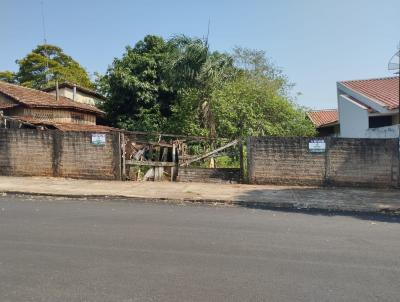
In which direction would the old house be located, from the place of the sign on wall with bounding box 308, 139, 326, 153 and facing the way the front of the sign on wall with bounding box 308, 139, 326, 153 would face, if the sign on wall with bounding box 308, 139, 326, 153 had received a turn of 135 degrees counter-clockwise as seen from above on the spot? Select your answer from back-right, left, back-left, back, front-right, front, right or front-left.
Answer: left

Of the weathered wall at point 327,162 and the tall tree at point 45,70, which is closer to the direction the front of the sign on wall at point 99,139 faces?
the weathered wall

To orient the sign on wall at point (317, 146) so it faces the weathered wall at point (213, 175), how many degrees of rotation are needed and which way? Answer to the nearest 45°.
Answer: approximately 90° to its right

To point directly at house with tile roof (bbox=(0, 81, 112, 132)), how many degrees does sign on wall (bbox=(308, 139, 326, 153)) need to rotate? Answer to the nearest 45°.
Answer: approximately 135° to its right

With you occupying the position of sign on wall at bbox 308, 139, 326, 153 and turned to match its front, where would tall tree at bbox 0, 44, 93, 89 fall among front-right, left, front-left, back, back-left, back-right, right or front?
back-right

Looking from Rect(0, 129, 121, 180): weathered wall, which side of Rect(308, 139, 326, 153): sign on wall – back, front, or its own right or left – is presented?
right

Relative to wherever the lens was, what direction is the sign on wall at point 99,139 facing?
facing the viewer

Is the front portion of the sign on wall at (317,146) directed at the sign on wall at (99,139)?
no

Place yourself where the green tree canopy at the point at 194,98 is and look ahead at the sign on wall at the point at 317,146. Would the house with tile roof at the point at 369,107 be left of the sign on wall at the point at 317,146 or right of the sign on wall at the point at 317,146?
left

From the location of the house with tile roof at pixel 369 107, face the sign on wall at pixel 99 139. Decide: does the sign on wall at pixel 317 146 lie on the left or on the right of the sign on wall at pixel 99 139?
left

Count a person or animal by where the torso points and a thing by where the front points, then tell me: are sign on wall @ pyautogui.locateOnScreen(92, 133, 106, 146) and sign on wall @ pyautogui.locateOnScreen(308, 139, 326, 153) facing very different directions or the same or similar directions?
same or similar directions

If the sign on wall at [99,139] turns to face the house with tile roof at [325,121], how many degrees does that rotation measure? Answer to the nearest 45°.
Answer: approximately 135° to its left

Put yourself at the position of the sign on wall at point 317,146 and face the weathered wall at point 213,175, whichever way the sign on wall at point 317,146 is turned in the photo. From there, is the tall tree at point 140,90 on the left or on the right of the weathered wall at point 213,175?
right

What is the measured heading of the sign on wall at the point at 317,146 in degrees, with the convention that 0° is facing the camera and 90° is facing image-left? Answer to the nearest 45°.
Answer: approximately 0°

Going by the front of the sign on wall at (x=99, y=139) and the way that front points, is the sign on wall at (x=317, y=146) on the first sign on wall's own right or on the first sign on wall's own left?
on the first sign on wall's own left

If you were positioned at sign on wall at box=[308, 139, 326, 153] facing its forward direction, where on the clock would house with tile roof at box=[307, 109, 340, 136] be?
The house with tile roof is roughly at 6 o'clock from the sign on wall.

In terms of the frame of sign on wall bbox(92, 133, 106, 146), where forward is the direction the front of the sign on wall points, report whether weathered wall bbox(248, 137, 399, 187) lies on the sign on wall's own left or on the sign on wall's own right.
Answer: on the sign on wall's own left

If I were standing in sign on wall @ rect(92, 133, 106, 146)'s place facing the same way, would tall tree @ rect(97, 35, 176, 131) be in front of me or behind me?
behind

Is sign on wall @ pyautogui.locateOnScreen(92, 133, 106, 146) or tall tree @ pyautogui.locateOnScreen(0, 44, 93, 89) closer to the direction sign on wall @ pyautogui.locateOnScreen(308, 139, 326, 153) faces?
the sign on wall

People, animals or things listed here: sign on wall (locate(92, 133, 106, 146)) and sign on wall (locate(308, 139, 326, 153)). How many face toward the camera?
2
